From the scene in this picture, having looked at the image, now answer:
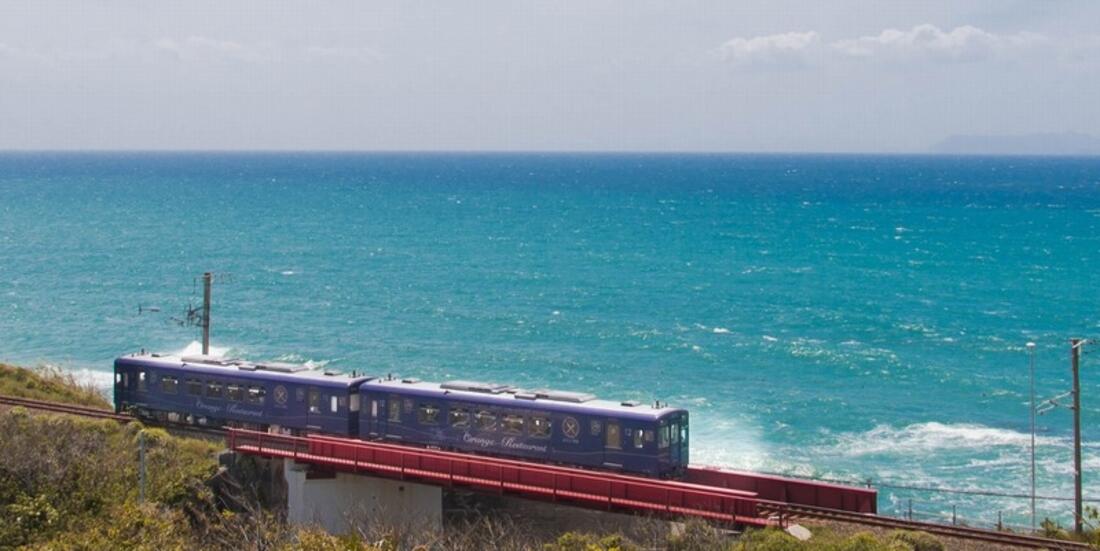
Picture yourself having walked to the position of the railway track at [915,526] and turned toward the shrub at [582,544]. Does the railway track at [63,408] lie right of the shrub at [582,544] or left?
right
